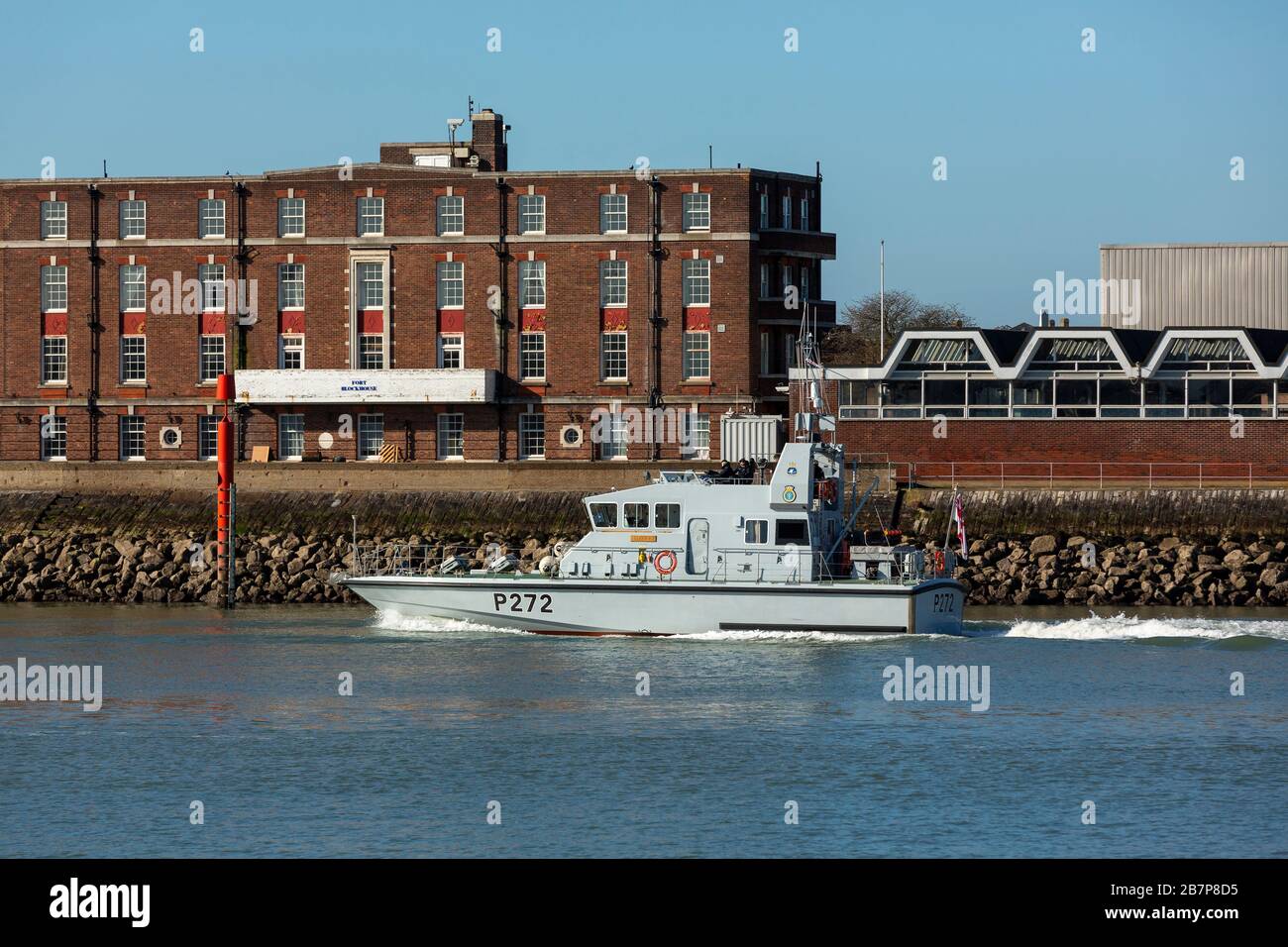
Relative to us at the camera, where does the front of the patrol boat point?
facing to the left of the viewer
